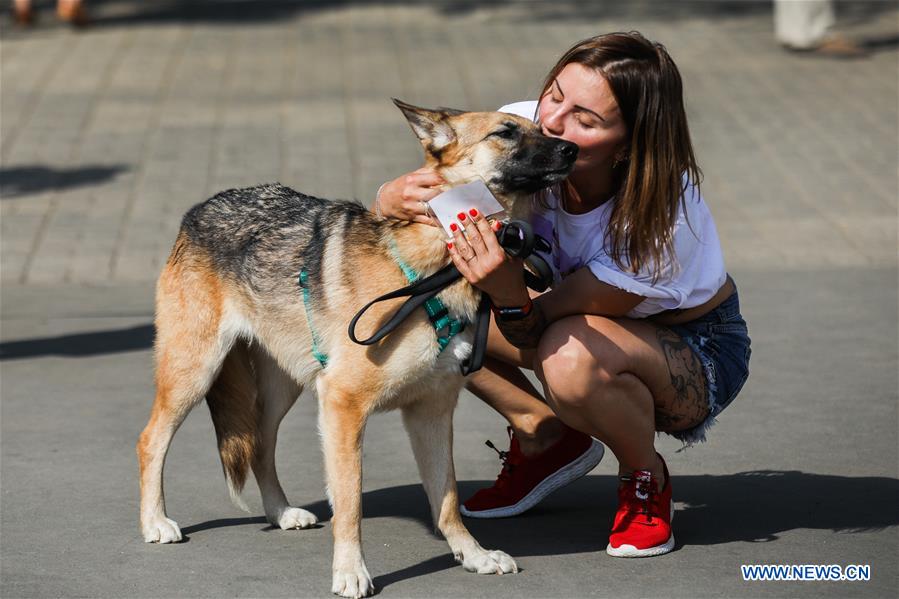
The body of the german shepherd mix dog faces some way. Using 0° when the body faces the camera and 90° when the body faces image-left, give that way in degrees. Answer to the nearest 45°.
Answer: approximately 315°

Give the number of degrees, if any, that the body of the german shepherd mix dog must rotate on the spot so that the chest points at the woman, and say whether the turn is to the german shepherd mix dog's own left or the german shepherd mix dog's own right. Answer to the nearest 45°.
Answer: approximately 45° to the german shepherd mix dog's own left
